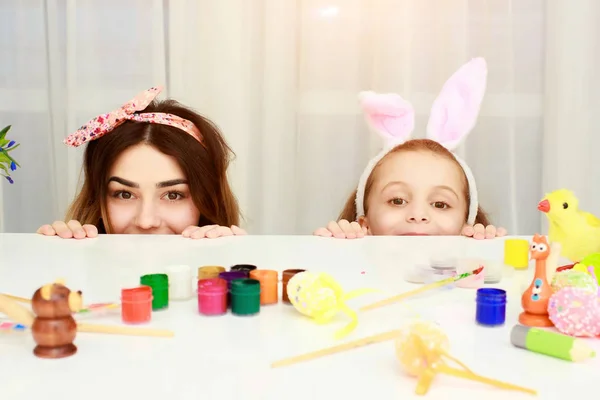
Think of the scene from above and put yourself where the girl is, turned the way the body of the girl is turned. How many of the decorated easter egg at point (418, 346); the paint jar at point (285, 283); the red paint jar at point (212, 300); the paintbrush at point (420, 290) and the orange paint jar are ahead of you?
5

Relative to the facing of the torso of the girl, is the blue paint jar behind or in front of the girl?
in front

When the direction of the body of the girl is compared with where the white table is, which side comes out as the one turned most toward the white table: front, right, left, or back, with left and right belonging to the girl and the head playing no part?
front

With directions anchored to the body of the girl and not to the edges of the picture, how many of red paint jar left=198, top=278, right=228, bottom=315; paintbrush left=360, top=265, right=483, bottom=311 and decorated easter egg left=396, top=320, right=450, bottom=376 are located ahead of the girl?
3

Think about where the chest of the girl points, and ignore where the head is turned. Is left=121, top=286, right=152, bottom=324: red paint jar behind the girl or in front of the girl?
in front

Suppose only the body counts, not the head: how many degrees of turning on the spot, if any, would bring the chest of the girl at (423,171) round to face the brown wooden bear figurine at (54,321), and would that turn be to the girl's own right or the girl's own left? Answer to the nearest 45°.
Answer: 0° — they already face it

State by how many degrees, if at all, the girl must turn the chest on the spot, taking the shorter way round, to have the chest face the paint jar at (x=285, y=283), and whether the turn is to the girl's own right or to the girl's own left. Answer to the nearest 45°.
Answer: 0° — they already face it

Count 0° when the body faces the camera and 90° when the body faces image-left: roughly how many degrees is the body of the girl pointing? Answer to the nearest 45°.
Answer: approximately 0°

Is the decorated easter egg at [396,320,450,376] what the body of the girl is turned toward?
yes

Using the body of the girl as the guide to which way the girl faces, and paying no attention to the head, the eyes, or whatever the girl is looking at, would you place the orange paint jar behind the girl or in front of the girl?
in front

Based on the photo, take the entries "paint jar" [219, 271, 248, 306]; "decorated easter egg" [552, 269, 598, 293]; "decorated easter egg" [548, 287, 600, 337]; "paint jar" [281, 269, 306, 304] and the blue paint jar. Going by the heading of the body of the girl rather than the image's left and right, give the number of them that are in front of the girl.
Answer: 5
